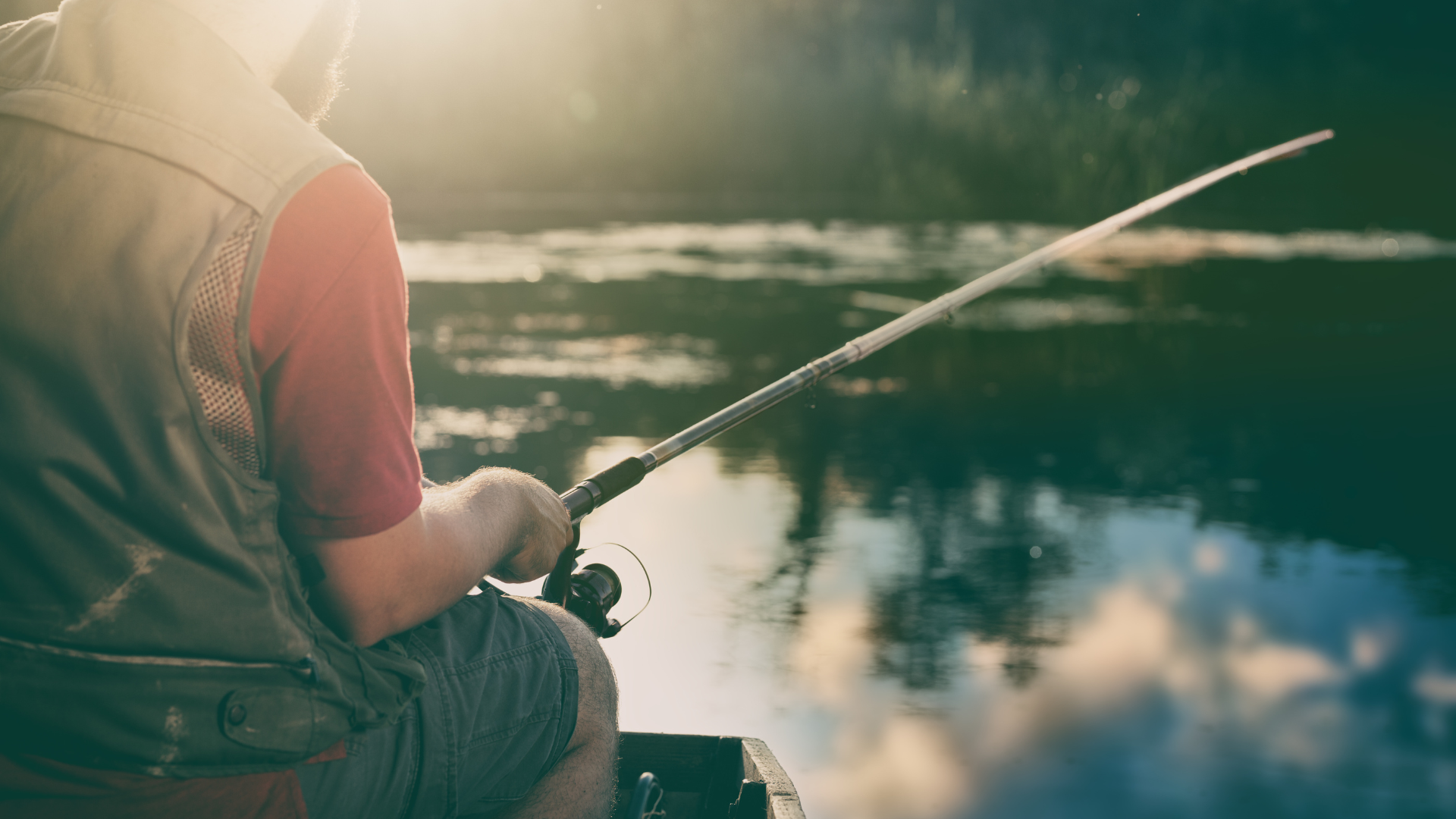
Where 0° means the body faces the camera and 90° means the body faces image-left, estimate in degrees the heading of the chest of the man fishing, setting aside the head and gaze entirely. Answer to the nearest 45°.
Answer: approximately 225°
